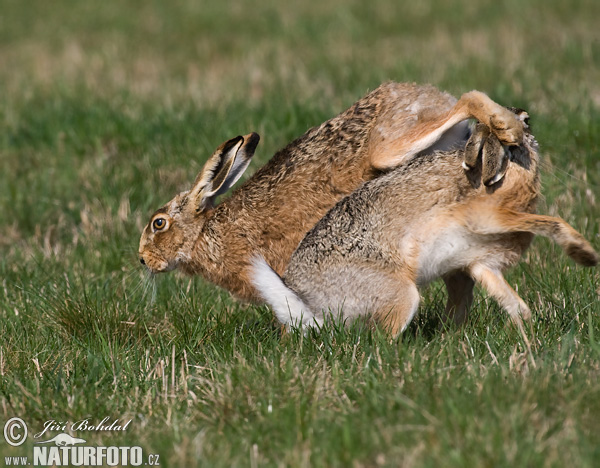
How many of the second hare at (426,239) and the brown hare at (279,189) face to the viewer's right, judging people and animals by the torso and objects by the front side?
1

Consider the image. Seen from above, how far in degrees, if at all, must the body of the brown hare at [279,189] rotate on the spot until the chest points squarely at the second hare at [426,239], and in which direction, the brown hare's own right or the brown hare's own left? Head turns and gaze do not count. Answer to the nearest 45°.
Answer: approximately 135° to the brown hare's own left

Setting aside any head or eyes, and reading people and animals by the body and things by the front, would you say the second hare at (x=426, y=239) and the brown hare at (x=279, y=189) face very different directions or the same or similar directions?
very different directions

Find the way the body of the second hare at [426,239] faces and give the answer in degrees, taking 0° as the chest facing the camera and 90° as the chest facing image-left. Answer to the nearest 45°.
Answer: approximately 270°

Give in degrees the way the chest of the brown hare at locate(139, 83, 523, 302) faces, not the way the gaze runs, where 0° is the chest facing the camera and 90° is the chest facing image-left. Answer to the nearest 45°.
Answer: approximately 90°

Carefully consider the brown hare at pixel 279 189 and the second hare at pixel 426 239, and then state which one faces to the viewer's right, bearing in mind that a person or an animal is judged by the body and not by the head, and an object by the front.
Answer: the second hare

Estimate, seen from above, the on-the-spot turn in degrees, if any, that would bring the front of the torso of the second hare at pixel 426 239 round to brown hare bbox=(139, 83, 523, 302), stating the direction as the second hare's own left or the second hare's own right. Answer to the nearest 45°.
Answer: approximately 135° to the second hare's own left
